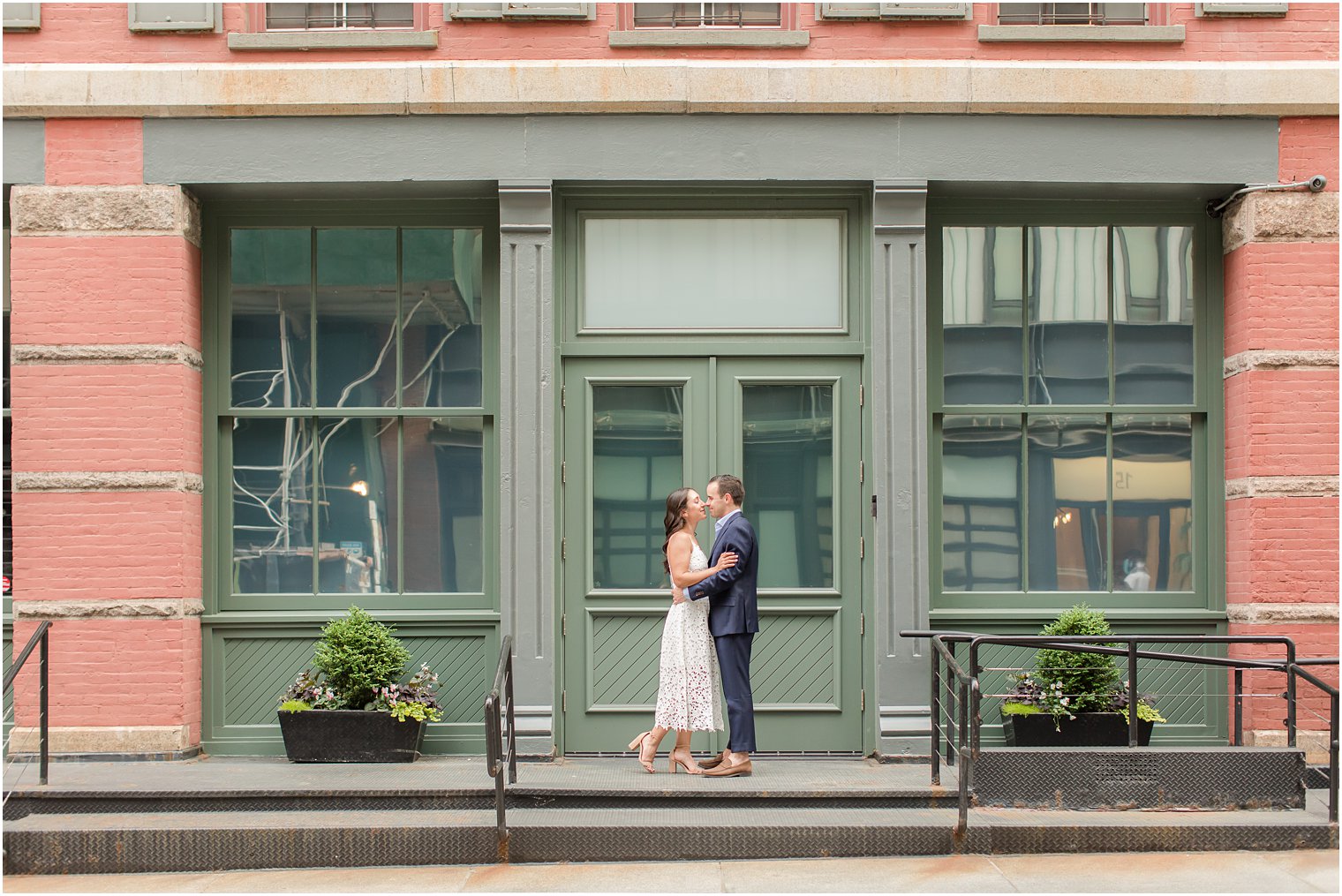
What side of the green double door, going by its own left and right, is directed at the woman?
front

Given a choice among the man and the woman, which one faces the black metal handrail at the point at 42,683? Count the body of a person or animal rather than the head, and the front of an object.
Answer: the man

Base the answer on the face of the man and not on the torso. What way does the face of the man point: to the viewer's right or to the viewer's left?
to the viewer's left

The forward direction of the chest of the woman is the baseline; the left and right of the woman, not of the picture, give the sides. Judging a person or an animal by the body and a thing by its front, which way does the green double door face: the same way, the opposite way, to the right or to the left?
to the right

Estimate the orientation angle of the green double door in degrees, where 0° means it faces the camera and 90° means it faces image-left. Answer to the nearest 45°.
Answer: approximately 0°

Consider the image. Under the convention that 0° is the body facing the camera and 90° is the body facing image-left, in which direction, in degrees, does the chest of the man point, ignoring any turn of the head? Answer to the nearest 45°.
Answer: approximately 90°

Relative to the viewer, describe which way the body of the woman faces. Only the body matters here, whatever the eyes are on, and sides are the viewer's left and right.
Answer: facing to the right of the viewer

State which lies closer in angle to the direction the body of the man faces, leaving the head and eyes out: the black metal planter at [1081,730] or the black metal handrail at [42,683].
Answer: the black metal handrail

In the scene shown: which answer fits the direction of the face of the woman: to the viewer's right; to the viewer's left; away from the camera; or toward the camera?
to the viewer's right

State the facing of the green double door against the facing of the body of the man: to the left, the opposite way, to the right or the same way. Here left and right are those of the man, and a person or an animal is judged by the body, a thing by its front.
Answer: to the left

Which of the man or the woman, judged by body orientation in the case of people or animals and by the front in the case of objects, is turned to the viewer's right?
the woman

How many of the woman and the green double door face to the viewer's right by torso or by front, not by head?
1

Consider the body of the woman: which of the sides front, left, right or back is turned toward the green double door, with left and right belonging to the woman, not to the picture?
left
